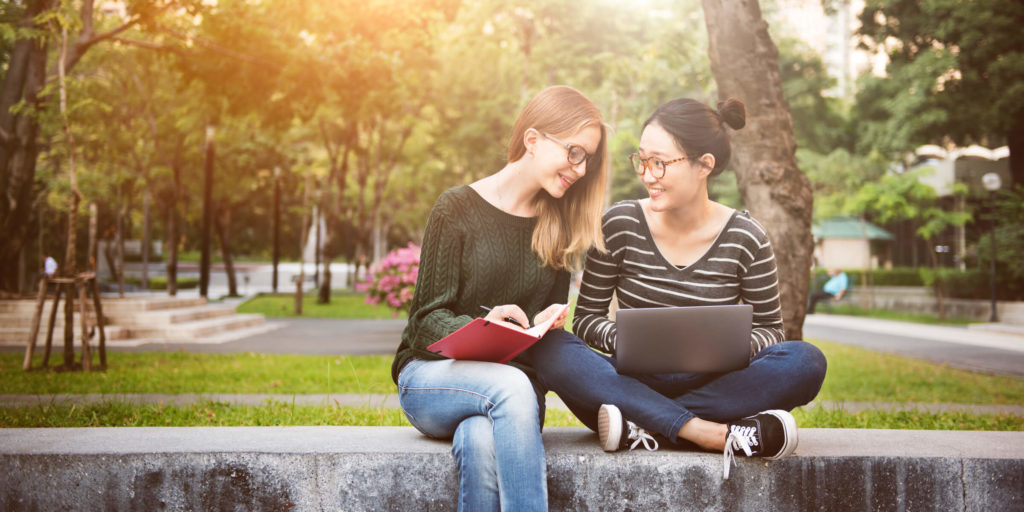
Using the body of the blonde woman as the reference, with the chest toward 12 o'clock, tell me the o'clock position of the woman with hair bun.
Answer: The woman with hair bun is roughly at 10 o'clock from the blonde woman.

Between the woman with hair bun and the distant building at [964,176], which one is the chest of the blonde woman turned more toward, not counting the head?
the woman with hair bun

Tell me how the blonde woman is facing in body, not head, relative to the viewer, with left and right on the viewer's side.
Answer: facing the viewer and to the right of the viewer

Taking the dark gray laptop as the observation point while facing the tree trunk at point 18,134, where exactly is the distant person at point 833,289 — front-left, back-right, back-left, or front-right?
front-right

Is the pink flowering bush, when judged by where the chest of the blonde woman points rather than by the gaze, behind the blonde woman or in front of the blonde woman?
behind

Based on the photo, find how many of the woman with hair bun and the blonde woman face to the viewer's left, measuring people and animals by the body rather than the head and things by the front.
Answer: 0

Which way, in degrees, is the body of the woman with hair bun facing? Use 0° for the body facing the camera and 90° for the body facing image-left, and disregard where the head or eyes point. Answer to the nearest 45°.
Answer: approximately 0°

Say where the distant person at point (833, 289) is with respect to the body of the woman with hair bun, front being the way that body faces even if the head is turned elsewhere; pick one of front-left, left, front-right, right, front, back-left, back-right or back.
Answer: back

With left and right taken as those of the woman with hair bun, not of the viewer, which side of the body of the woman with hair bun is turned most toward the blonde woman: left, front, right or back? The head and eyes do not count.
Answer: right

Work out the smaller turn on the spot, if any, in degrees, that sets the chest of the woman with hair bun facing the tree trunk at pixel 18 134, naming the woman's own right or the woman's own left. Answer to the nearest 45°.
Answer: approximately 135° to the woman's own right

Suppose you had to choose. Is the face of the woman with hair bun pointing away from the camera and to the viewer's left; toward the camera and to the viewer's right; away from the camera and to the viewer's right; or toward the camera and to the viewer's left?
toward the camera and to the viewer's left

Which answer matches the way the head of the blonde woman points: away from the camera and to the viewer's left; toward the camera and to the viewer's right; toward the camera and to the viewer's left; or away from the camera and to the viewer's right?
toward the camera and to the viewer's right

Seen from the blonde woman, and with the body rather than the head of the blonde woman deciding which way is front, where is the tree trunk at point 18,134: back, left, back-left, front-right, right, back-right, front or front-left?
back

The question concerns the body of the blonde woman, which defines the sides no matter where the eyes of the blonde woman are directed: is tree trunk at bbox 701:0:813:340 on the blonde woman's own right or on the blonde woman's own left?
on the blonde woman's own left

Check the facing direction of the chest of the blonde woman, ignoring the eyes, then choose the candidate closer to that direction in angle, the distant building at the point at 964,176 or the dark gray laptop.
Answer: the dark gray laptop
